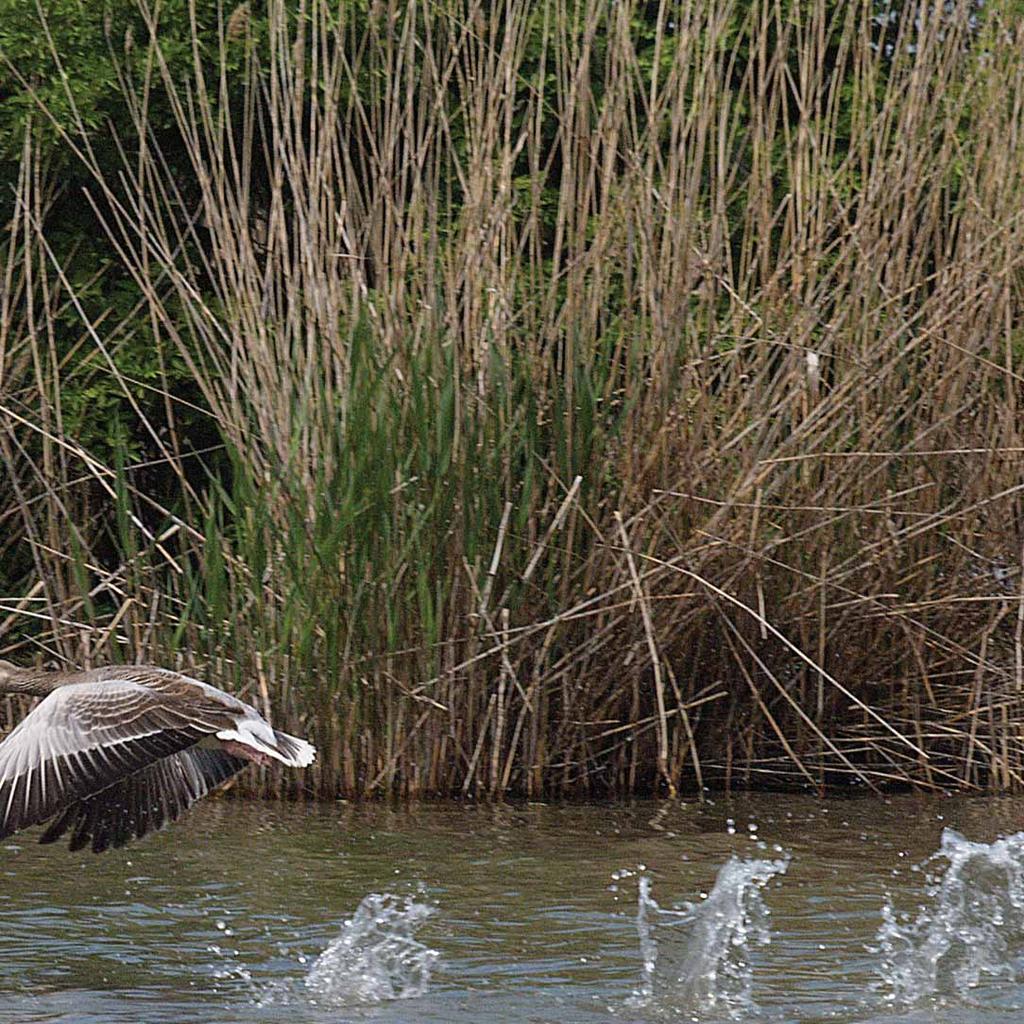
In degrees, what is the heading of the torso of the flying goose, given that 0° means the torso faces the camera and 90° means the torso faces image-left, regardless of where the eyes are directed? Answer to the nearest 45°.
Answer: approximately 90°
